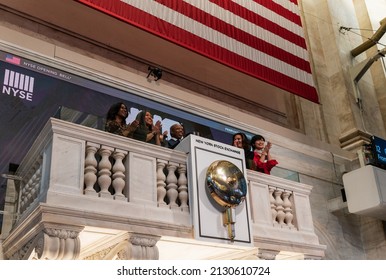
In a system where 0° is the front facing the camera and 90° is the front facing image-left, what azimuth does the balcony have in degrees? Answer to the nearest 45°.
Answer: approximately 315°
